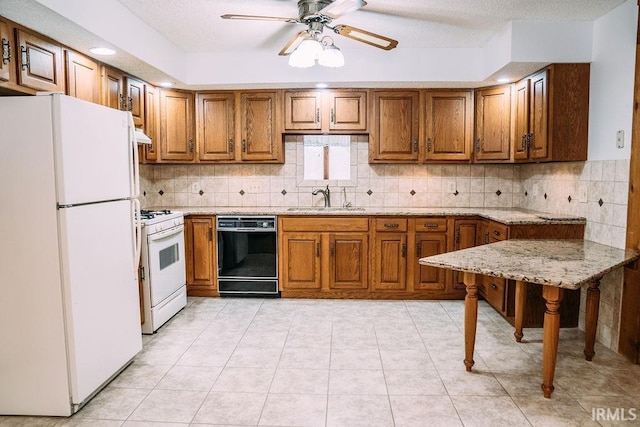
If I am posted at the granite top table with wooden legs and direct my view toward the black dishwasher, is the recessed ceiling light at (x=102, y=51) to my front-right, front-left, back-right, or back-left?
front-left

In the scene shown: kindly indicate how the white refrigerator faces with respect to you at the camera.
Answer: facing the viewer and to the right of the viewer

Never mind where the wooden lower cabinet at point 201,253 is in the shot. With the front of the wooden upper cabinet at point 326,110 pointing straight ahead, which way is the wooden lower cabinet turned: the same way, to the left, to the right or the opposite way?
the same way

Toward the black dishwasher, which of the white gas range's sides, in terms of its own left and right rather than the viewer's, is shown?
left

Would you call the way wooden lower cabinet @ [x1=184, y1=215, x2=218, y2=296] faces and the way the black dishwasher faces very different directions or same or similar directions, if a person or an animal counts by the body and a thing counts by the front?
same or similar directions

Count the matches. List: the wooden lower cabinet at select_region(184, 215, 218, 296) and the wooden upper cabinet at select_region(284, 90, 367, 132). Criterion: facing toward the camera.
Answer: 2

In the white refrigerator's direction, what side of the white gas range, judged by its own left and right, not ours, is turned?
right

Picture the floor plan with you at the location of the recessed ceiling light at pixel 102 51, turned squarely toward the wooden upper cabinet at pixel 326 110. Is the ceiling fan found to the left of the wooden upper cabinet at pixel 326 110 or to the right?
right

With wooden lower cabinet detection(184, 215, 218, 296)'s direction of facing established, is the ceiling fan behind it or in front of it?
in front

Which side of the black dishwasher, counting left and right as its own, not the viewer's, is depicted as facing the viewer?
front

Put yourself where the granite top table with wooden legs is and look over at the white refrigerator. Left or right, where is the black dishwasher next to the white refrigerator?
right

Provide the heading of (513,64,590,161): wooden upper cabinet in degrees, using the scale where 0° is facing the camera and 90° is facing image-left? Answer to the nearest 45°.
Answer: approximately 45°

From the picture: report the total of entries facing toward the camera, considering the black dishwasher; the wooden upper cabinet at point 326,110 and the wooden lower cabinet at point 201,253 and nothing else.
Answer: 3
